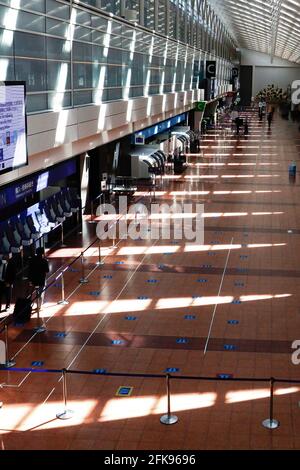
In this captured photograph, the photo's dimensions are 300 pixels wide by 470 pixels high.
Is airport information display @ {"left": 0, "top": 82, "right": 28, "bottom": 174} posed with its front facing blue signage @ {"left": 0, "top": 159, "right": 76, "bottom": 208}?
no

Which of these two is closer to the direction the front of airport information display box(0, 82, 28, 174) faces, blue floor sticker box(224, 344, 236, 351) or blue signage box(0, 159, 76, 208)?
the blue floor sticker

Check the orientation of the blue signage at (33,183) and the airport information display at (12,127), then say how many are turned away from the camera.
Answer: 0

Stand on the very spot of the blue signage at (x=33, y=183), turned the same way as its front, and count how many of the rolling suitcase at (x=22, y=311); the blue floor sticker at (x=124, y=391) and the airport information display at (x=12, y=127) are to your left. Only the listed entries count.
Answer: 0

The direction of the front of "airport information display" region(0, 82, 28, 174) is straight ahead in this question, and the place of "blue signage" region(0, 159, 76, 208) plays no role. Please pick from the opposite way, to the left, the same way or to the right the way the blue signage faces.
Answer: the same way

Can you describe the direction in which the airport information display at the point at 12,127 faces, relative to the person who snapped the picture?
facing the viewer and to the right of the viewer

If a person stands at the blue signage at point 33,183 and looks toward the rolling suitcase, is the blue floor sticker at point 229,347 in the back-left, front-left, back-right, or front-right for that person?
front-left

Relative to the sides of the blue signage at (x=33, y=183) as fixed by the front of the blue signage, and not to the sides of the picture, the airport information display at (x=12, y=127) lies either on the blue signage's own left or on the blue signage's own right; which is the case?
on the blue signage's own right

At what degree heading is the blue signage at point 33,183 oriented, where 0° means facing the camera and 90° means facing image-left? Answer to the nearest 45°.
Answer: approximately 315°

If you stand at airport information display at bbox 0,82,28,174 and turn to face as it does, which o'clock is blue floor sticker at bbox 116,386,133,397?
The blue floor sticker is roughly at 1 o'clock from the airport information display.
